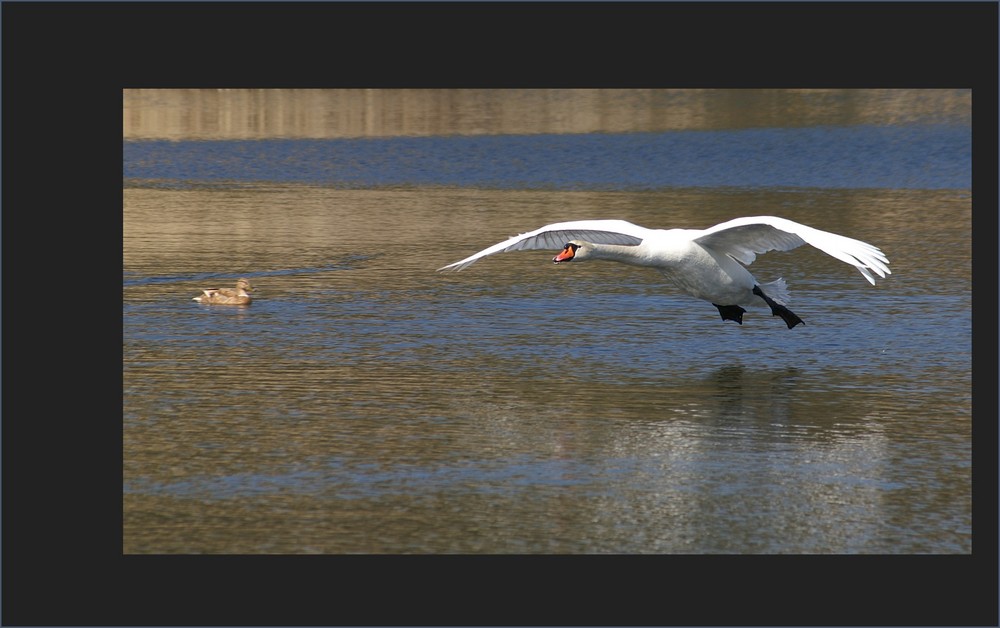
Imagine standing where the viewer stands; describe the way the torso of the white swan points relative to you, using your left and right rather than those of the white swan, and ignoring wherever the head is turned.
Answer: facing the viewer and to the left of the viewer

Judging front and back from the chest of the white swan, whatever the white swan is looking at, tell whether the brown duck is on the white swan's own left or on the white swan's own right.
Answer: on the white swan's own right

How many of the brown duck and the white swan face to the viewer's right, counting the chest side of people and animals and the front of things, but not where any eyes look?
1

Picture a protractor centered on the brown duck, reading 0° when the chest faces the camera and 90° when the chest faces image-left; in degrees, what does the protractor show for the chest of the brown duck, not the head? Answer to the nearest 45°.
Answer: approximately 270°

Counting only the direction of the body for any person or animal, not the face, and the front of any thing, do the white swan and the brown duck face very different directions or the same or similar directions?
very different directions

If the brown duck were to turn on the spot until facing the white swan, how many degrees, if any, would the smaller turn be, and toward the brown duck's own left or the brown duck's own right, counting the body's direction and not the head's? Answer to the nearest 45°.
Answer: approximately 45° to the brown duck's own right
